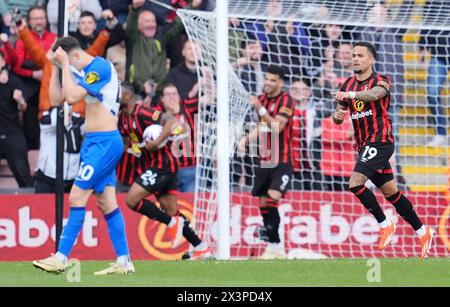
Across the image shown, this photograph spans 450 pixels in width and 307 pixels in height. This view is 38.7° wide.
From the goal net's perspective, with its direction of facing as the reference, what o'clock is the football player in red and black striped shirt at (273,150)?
The football player in red and black striped shirt is roughly at 1 o'clock from the goal net.

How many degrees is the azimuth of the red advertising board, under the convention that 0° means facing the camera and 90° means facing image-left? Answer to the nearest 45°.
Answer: approximately 0°

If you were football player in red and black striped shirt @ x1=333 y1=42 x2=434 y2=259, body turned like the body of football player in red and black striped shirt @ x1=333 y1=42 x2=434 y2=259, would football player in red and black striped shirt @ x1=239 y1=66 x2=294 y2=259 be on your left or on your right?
on your right

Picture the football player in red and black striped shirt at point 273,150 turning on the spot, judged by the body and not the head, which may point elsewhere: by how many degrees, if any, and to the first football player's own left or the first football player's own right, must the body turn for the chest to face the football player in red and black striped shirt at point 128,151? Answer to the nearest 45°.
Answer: approximately 45° to the first football player's own right

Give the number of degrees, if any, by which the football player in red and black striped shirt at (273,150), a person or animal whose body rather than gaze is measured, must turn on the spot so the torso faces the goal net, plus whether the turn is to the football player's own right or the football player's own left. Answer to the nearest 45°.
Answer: approximately 180°

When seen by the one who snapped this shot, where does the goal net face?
facing the viewer

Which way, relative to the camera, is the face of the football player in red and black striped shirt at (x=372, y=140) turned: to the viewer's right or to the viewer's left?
to the viewer's left

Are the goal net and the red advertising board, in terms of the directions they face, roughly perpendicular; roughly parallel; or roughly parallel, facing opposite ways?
roughly parallel

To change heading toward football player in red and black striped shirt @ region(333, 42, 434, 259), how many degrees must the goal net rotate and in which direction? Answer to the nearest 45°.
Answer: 0° — it already faces them

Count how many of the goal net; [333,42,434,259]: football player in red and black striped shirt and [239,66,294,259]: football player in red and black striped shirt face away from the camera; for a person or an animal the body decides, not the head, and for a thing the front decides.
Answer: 0
